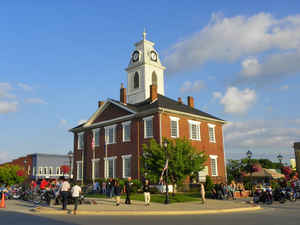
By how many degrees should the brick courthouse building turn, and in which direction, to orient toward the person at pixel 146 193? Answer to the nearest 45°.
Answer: approximately 45° to its left

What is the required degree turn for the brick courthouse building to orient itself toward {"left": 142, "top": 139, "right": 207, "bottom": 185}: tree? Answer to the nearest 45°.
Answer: approximately 45° to its left

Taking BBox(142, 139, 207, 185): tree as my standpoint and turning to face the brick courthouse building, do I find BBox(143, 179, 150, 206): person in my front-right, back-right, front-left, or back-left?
back-left
